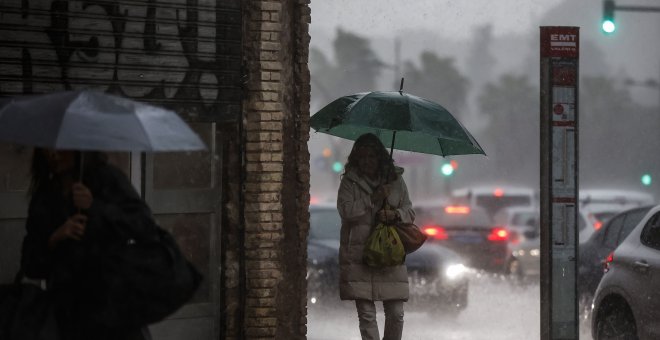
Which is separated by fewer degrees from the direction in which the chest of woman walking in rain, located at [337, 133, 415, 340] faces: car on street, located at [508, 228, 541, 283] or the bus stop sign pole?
the bus stop sign pole

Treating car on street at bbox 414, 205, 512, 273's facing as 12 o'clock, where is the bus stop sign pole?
The bus stop sign pole is roughly at 6 o'clock from the car on street.

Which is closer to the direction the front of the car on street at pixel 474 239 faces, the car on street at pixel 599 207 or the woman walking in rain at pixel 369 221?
the car on street

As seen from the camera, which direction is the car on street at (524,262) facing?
toward the camera

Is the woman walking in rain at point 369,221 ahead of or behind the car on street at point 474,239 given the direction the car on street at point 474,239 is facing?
behind

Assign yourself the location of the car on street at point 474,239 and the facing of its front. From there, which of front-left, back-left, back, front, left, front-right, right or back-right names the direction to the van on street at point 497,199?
front

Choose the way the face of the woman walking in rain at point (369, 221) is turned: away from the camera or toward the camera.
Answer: toward the camera

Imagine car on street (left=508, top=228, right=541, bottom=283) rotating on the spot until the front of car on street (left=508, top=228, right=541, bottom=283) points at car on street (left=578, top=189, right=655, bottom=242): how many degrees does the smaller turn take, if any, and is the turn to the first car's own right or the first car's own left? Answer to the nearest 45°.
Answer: approximately 135° to the first car's own left

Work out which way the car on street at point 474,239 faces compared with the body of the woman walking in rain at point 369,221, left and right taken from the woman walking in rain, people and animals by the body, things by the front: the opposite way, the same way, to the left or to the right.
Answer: the opposite way

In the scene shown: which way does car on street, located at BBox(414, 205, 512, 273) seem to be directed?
away from the camera

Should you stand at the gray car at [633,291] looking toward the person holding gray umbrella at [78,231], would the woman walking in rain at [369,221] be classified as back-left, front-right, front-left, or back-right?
front-right

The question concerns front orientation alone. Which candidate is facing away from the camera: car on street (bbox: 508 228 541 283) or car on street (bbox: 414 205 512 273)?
car on street (bbox: 414 205 512 273)

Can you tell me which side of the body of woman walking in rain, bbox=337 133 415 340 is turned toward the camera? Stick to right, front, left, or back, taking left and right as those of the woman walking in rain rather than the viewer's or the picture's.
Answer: front

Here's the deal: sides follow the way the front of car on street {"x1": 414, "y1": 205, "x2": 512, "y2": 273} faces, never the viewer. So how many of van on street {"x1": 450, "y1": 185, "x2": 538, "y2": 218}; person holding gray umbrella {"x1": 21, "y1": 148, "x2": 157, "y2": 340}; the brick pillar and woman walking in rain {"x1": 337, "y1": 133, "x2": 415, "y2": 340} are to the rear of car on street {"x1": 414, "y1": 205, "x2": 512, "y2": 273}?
3

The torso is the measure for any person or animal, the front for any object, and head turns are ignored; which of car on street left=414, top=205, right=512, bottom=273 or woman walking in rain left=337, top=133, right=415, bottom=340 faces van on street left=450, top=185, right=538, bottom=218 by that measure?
car on street left=414, top=205, right=512, bottom=273
